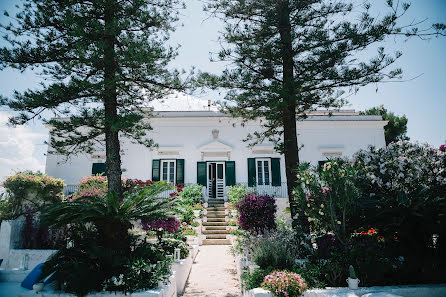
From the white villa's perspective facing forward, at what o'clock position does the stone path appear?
The stone path is roughly at 12 o'clock from the white villa.

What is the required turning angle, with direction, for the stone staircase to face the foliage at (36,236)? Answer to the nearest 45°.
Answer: approximately 45° to its right

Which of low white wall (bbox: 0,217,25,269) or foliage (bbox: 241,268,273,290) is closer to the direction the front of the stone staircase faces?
the foliage

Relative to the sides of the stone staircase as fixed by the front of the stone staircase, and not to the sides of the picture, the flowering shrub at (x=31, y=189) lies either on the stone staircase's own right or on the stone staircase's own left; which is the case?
on the stone staircase's own right

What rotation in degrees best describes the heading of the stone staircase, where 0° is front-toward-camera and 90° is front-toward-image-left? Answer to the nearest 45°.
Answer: approximately 0°

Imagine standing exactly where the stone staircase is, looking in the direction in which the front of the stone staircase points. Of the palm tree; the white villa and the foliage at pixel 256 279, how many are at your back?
1

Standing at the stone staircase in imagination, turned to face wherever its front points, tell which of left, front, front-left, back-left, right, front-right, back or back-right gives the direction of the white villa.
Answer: back

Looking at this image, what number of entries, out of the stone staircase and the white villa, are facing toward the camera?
2

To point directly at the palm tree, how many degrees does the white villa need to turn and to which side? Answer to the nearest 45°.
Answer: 0° — it already faces it

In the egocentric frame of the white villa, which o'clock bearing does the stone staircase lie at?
The stone staircase is roughly at 12 o'clock from the white villa.
